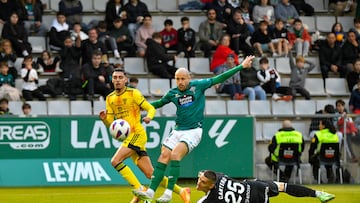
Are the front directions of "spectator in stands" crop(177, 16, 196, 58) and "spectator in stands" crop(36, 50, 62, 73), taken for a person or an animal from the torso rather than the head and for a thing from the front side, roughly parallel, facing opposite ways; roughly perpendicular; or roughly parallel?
roughly parallel

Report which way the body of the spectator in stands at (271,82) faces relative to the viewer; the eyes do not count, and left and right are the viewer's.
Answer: facing the viewer and to the right of the viewer

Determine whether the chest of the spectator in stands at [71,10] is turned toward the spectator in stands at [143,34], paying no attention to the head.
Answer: no

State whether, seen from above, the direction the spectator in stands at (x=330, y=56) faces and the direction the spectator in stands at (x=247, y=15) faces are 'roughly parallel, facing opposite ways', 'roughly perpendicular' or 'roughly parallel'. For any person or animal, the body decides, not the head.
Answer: roughly parallel

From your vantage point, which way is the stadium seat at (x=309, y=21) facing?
toward the camera

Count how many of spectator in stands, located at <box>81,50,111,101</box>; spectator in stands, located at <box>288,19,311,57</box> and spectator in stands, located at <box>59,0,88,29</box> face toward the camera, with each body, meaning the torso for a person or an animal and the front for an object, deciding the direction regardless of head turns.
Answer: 3

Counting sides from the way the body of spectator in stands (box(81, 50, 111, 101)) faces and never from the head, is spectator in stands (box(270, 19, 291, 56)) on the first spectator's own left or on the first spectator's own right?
on the first spectator's own left

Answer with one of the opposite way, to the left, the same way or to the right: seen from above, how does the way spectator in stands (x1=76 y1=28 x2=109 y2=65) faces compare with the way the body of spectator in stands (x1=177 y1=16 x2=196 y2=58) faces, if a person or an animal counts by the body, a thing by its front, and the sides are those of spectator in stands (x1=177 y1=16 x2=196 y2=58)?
the same way

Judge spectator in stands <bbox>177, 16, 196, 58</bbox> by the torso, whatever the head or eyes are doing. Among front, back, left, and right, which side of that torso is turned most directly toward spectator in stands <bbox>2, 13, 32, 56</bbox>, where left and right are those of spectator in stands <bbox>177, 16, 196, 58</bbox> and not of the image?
right

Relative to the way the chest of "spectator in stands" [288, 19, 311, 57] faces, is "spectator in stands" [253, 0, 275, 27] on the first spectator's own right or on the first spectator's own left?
on the first spectator's own right

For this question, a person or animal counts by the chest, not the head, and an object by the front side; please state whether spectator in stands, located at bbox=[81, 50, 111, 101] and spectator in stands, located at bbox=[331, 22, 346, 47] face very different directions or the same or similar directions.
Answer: same or similar directions

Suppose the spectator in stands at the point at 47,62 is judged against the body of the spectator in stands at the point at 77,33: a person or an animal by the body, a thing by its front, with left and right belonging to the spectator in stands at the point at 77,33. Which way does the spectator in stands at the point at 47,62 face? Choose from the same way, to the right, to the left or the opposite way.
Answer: the same way

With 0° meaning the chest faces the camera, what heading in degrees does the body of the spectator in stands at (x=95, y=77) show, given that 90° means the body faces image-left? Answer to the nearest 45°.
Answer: approximately 0°

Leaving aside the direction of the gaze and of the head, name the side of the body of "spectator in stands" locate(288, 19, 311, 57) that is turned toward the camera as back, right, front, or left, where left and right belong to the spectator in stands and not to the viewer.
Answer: front

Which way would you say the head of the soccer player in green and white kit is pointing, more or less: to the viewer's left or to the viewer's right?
to the viewer's left
